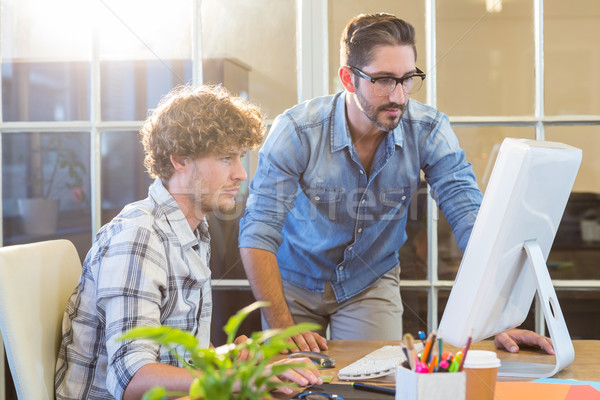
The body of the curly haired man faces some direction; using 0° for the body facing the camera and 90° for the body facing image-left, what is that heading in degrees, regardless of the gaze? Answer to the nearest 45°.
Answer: approximately 270°

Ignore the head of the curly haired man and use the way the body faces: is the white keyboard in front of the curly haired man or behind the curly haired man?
in front

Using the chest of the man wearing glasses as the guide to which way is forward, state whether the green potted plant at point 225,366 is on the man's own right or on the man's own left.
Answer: on the man's own right

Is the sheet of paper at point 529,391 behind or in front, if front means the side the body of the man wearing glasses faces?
in front

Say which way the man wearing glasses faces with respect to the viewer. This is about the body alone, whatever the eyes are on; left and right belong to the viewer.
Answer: facing the viewer and to the right of the viewer

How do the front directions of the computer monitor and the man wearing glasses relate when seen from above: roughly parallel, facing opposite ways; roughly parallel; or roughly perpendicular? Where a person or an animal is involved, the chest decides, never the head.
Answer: roughly parallel, facing opposite ways

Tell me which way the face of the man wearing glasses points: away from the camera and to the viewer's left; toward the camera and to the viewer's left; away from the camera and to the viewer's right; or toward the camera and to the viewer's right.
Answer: toward the camera and to the viewer's right

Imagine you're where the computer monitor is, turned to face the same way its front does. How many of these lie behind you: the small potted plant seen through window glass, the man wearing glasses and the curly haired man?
0

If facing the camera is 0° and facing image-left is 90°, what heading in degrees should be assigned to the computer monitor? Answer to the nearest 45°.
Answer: approximately 135°

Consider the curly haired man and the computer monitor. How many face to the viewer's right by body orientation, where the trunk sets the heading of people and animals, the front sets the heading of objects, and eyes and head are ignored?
1

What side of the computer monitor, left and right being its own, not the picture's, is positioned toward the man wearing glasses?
front

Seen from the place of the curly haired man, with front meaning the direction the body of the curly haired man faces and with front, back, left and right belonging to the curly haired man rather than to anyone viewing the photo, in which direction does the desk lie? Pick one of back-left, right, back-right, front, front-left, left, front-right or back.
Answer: front

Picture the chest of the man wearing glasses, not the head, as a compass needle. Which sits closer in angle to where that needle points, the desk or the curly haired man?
the desk
